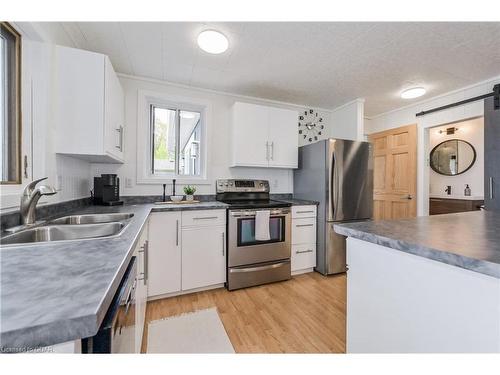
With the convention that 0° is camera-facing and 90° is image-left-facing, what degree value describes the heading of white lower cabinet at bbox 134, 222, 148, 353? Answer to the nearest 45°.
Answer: approximately 270°

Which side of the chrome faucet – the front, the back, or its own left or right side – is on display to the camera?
right

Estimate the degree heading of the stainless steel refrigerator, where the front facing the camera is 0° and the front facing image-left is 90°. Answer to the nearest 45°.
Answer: approximately 315°

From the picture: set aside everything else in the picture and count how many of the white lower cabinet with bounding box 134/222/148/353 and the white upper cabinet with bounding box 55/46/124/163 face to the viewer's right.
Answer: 2

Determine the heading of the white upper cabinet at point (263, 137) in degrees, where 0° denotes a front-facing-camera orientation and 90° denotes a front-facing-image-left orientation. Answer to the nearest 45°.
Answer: approximately 315°

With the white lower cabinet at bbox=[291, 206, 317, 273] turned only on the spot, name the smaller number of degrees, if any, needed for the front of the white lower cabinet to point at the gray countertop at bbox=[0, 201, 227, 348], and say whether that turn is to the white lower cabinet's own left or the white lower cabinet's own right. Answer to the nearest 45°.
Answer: approximately 45° to the white lower cabinet's own right

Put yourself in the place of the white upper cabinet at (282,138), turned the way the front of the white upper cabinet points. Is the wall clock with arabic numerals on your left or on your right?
on your left

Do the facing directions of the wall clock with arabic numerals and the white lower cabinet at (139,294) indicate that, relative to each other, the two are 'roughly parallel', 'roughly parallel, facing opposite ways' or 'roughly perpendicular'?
roughly perpendicular

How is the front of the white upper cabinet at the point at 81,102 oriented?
to the viewer's right

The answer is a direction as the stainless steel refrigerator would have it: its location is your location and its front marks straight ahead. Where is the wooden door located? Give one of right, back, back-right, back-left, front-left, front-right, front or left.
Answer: left

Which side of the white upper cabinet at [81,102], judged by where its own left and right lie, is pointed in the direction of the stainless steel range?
front
